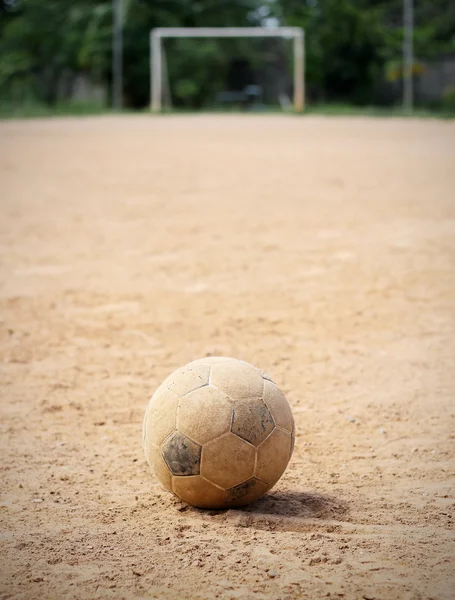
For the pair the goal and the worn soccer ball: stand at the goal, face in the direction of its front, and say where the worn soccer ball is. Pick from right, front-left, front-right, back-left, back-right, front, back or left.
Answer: front

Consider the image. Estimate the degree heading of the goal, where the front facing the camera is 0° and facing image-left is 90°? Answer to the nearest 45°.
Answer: approximately 0°
